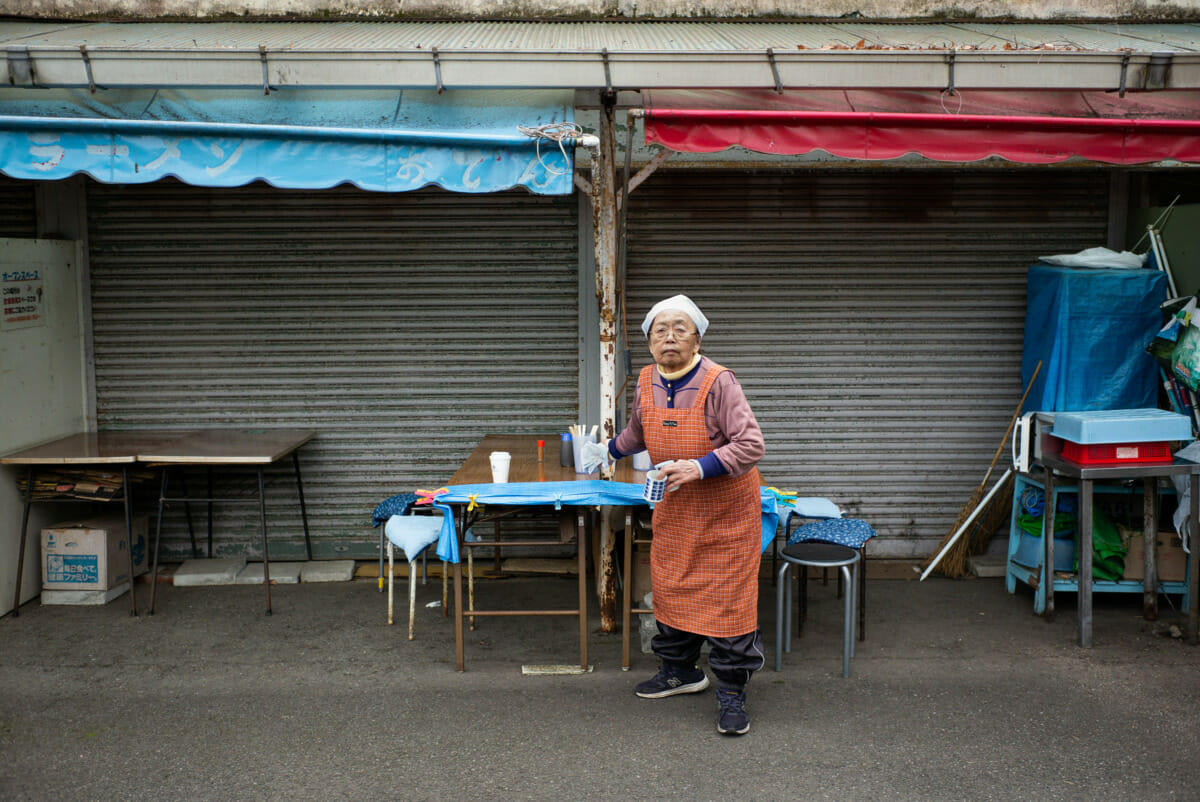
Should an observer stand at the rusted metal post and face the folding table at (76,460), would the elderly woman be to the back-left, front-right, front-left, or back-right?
back-left

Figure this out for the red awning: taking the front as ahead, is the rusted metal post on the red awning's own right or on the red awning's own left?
on the red awning's own right

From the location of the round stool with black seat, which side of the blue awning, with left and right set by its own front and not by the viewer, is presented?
left

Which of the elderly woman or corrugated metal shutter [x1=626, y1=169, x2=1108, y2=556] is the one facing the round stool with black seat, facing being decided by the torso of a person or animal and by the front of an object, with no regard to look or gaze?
the corrugated metal shutter

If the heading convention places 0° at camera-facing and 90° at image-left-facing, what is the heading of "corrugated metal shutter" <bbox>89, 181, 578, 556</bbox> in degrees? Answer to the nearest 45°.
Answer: approximately 0°
